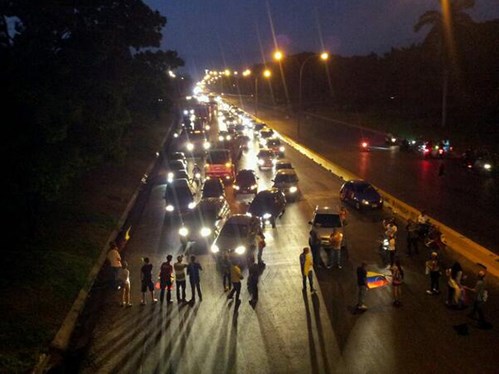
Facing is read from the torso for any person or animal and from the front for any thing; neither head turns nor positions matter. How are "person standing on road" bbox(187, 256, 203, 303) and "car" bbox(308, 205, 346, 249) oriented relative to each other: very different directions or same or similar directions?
very different directions

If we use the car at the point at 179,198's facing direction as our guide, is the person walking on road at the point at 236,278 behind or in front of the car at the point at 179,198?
in front

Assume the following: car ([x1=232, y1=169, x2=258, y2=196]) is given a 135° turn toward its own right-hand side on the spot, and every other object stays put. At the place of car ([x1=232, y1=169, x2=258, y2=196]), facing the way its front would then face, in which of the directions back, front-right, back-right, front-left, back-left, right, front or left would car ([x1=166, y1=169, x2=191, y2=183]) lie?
front

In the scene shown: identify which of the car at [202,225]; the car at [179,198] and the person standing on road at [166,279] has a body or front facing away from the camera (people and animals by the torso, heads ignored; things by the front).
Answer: the person standing on road

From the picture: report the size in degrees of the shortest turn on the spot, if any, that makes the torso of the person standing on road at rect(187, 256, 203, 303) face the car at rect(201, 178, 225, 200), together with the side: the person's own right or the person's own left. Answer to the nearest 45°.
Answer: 0° — they already face it

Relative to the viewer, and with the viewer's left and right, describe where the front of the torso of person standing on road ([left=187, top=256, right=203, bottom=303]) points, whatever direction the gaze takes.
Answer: facing away from the viewer

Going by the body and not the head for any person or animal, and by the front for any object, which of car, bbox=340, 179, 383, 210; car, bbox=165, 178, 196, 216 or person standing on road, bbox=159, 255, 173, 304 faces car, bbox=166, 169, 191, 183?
the person standing on road

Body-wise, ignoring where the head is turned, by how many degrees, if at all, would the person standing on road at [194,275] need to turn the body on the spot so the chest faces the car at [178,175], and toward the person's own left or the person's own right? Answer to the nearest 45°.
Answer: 0° — they already face it

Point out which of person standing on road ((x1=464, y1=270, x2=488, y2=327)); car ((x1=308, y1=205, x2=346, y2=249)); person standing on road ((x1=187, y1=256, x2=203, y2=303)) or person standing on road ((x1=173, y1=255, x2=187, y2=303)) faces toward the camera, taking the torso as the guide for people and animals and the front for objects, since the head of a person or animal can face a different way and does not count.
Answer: the car

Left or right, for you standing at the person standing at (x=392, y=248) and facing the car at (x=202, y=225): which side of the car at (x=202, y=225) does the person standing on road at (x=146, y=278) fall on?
left

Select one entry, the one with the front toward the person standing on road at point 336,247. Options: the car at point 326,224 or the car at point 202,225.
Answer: the car at point 326,224

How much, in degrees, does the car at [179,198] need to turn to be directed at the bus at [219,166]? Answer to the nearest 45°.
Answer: approximately 180°

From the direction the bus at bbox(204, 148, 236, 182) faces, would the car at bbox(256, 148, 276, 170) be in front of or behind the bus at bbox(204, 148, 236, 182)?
behind
